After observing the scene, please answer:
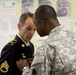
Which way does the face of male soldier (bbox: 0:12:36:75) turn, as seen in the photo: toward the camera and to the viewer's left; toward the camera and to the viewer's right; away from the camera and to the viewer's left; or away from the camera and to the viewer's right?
toward the camera and to the viewer's right

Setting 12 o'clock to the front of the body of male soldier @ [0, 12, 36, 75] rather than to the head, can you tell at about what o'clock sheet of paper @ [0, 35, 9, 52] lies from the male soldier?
The sheet of paper is roughly at 7 o'clock from the male soldier.

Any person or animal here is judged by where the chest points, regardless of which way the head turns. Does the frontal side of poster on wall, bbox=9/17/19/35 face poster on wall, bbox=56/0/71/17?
no

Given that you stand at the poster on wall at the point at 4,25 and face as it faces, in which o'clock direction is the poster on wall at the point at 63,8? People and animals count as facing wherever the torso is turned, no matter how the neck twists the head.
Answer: the poster on wall at the point at 63,8 is roughly at 10 o'clock from the poster on wall at the point at 4,25.

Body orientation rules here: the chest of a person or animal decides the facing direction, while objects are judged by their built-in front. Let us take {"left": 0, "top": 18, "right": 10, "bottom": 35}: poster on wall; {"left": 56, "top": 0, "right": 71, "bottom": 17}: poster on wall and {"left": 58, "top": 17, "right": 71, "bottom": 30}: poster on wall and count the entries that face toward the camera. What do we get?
3

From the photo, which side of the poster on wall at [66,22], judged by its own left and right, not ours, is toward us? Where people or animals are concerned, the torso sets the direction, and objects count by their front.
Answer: front

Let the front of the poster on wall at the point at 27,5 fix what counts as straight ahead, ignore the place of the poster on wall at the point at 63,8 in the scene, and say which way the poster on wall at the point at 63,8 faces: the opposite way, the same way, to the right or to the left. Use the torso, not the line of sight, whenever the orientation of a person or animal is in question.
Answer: the same way

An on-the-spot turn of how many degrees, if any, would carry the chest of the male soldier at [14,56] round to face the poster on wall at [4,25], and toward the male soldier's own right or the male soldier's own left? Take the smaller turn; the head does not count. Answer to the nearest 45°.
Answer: approximately 135° to the male soldier's own left

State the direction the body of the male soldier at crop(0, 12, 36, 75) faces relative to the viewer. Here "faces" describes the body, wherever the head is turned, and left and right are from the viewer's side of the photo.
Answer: facing the viewer and to the right of the viewer

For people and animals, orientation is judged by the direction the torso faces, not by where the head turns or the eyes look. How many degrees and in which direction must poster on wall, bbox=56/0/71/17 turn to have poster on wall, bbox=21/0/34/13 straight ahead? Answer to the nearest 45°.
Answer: approximately 90° to its right

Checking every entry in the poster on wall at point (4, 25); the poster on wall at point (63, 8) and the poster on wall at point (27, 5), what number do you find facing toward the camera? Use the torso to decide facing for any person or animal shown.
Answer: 3

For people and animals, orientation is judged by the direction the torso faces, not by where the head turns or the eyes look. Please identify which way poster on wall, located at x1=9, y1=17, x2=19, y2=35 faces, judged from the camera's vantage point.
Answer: facing the viewer
